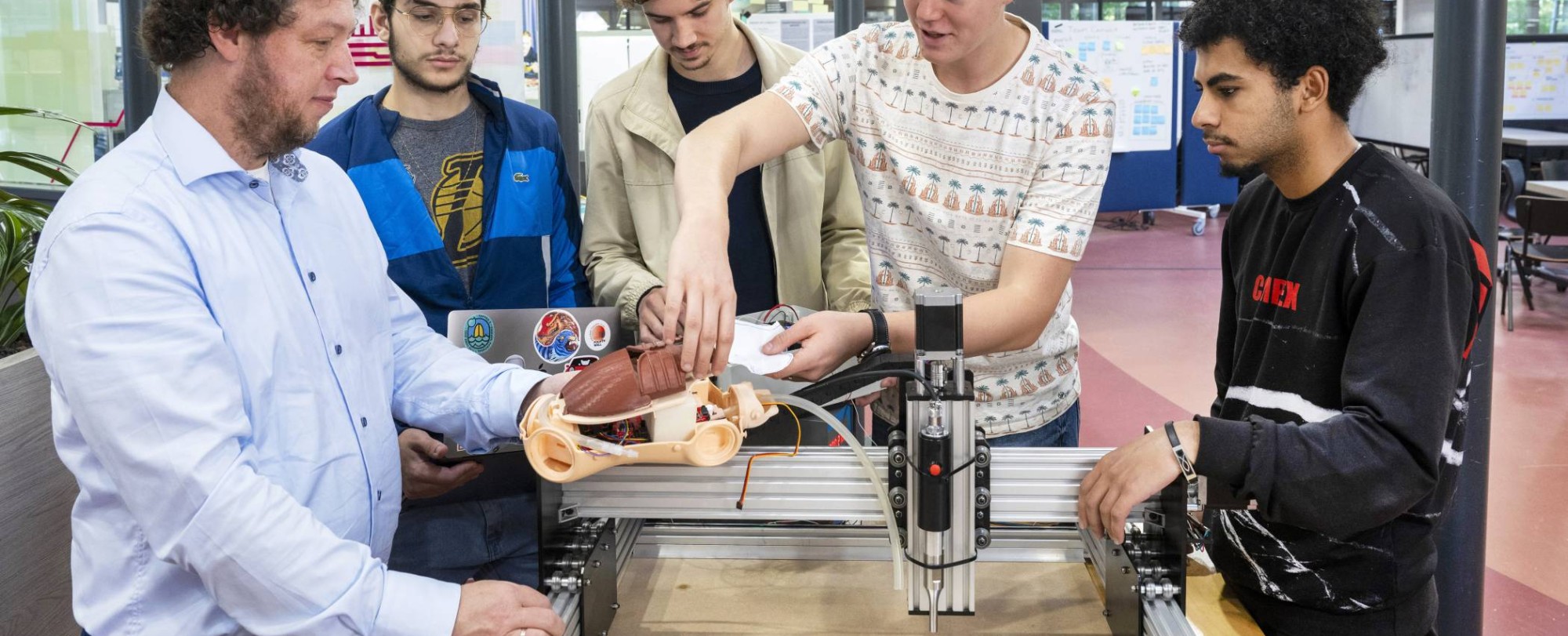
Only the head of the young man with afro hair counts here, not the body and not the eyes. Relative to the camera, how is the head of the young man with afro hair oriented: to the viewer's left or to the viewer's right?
to the viewer's left

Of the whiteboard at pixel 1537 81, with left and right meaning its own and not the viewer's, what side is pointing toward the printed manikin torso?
front

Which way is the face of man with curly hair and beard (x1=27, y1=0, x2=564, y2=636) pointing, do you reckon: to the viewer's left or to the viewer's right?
to the viewer's right

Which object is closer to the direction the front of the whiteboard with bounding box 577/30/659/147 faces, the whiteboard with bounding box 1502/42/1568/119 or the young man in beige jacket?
the young man in beige jacket

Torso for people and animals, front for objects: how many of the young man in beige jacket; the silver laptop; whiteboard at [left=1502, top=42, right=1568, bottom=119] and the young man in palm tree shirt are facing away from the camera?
1

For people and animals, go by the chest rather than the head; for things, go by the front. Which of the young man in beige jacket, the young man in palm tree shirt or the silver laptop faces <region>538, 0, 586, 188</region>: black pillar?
the silver laptop

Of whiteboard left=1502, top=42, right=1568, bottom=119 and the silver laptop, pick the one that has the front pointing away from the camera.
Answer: the silver laptop

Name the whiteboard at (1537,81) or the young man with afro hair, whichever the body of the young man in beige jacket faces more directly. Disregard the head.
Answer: the young man with afro hair

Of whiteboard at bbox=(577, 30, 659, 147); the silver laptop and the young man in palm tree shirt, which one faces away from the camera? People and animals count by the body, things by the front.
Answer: the silver laptop

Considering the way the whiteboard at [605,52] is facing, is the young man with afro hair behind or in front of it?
in front
